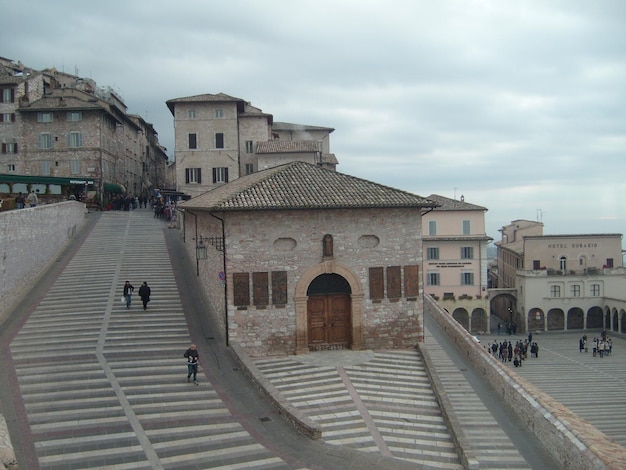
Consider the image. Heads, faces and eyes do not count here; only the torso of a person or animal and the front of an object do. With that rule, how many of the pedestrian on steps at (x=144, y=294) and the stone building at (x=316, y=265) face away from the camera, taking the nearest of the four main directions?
1

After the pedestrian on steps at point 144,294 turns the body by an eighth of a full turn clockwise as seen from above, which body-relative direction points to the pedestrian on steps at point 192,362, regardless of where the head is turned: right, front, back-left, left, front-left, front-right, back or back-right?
back-right

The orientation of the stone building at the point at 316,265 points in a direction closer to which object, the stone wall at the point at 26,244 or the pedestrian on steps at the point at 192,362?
the pedestrian on steps

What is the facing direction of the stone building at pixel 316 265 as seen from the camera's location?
facing the viewer

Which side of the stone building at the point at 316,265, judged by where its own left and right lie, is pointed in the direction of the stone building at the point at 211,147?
back

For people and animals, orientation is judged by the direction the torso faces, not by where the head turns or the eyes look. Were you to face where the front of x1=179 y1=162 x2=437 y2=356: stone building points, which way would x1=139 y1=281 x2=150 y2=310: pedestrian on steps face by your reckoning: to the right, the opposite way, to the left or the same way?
the same way
